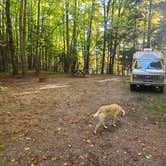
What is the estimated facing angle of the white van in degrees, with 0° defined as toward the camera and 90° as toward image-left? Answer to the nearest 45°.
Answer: approximately 0°
